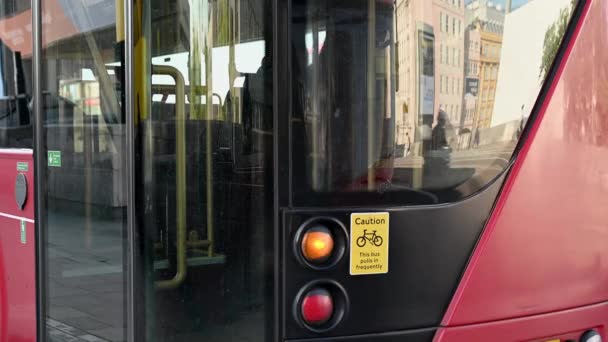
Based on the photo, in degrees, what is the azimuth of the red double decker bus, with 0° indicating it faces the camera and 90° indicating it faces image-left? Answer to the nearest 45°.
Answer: approximately 135°

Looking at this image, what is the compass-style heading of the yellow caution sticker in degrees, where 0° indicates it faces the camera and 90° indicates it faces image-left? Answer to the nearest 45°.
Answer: approximately 0°
